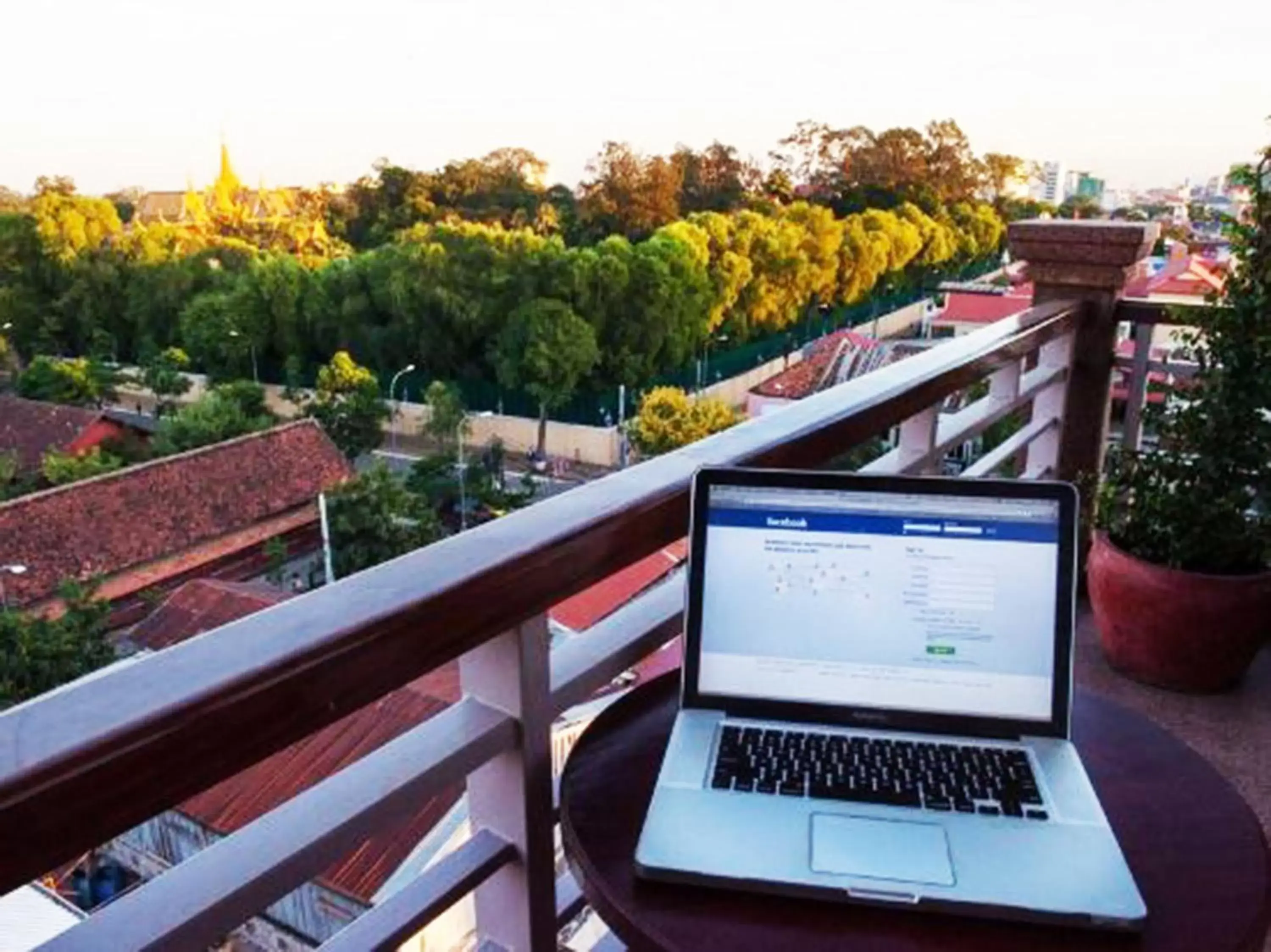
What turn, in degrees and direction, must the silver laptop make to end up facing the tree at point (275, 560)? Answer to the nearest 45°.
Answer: approximately 135° to its right

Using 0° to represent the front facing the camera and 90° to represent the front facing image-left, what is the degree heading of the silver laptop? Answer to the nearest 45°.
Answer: approximately 0°

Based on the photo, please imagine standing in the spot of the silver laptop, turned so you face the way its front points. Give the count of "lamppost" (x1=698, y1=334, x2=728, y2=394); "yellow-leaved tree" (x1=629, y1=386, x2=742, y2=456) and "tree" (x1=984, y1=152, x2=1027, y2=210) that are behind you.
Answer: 3

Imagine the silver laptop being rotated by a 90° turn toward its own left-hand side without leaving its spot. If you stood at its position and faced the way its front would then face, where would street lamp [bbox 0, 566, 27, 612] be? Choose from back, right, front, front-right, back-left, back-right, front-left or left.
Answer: back-left

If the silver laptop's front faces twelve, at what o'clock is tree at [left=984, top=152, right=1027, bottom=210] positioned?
The tree is roughly at 6 o'clock from the silver laptop.

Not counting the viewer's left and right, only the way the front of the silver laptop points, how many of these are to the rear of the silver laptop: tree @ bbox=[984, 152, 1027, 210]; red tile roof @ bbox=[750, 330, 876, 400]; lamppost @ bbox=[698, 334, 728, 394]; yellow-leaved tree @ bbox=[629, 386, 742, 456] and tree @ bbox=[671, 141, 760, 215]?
5

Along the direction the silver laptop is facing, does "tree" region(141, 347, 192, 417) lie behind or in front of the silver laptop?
behind

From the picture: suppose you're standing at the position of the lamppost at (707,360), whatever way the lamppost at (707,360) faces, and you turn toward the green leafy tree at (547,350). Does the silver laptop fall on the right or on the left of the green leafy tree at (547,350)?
left

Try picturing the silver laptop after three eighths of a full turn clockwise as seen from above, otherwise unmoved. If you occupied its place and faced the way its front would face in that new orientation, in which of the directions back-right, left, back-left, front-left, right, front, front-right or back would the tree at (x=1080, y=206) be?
front-right

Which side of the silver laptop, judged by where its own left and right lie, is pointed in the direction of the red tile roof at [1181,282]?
back

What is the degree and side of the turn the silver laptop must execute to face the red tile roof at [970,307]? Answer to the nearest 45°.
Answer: approximately 180°

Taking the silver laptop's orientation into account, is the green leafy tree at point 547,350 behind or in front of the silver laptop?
behind

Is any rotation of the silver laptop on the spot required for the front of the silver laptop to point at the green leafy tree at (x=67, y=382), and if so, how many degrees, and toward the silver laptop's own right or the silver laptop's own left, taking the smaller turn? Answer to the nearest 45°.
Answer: approximately 135° to the silver laptop's own right

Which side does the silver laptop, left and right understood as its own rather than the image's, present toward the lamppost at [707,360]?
back

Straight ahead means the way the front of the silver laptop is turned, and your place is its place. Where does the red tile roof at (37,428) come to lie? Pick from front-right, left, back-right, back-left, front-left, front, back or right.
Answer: back-right

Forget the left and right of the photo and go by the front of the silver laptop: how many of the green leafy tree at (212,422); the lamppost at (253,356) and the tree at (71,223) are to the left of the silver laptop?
0

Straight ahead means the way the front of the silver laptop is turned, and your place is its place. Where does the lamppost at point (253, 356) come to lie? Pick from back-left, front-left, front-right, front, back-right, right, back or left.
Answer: back-right

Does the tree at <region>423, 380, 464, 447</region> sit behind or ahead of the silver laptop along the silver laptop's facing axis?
behind

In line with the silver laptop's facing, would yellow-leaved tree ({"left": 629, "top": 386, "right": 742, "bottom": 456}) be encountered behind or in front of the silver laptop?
behind

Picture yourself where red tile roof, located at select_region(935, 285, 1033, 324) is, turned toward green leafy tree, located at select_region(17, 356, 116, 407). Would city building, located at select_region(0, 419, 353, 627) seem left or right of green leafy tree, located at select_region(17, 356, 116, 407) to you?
left
